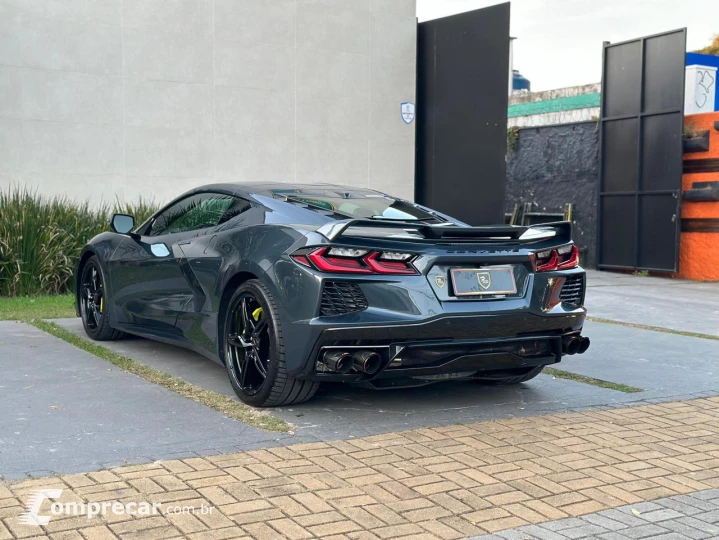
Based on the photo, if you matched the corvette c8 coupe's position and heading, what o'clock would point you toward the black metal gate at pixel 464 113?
The black metal gate is roughly at 2 o'clock from the corvette c8 coupe.

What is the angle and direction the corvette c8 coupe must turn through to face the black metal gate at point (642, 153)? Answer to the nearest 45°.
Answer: approximately 90° to its right

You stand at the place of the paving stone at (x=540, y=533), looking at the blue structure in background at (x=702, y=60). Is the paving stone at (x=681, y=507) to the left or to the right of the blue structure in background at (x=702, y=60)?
right

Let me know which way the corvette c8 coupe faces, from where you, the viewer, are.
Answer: facing away from the viewer and to the left of the viewer

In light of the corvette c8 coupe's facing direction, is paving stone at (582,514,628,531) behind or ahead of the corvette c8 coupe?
behind

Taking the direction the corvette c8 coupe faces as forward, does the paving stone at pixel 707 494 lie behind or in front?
behind

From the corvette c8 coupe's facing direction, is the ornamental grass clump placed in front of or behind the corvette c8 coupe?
in front

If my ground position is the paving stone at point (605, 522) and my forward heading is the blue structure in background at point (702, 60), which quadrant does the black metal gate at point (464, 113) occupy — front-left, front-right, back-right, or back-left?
front-left

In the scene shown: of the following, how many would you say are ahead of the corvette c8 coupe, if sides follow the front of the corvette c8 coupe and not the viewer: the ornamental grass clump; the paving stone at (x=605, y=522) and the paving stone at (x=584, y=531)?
1

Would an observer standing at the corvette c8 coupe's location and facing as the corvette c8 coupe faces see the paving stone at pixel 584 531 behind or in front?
behind

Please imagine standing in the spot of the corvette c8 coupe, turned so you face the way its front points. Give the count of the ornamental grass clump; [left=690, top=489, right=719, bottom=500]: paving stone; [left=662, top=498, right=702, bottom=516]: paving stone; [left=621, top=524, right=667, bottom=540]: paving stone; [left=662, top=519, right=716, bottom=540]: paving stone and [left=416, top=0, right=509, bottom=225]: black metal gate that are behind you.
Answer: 4

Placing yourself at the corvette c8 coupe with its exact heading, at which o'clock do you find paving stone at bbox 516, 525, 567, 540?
The paving stone is roughly at 7 o'clock from the corvette c8 coupe.

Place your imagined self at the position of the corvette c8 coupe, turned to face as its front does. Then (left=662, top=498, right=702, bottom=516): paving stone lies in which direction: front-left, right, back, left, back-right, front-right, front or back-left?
back

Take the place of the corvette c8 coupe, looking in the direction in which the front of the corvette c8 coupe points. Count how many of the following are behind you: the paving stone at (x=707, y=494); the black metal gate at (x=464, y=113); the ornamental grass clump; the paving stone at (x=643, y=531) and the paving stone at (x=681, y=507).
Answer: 3
